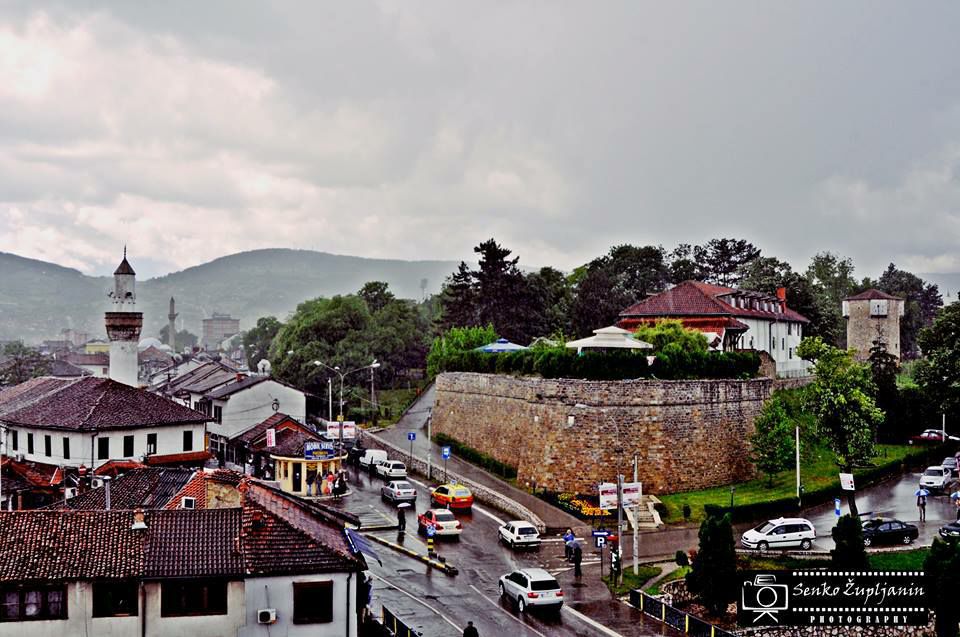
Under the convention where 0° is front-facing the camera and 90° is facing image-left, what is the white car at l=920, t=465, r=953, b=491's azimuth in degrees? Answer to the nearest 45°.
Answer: approximately 45°

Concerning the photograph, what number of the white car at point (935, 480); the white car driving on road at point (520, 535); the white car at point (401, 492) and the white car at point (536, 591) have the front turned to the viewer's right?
0

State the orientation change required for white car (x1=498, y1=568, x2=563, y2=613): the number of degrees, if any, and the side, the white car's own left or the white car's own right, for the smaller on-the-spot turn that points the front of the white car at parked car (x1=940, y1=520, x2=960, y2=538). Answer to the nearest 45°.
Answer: approximately 90° to the white car's own right

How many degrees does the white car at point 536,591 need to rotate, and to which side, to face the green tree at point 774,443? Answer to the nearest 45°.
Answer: approximately 90° to its right

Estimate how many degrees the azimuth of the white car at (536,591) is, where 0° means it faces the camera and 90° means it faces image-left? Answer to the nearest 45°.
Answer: approximately 135°

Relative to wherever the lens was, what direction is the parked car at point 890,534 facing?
facing to the left of the viewer

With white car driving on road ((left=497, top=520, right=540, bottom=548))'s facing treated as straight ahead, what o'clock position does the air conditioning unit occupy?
The air conditioning unit is roughly at 8 o'clock from the white car driving on road.

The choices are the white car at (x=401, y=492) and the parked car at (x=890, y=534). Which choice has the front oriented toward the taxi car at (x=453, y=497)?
the parked car

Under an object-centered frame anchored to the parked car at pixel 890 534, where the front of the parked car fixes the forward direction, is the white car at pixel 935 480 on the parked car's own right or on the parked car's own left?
on the parked car's own right

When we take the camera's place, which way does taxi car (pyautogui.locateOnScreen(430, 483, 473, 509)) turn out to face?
facing away from the viewer and to the left of the viewer

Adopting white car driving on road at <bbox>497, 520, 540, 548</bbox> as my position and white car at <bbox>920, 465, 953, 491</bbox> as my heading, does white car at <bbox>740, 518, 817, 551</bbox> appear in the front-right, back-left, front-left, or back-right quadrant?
front-right

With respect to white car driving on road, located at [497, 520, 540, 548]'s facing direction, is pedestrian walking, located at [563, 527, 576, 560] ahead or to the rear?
to the rear

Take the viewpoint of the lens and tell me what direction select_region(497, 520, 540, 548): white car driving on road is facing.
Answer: facing away from the viewer and to the left of the viewer

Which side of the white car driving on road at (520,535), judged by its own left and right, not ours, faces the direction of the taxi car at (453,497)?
front

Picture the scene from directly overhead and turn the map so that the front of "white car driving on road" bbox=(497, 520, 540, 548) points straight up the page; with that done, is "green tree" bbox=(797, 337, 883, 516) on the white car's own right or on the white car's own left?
on the white car's own right

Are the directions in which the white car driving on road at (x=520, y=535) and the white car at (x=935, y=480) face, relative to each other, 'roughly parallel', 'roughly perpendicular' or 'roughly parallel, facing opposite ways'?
roughly perpendicular

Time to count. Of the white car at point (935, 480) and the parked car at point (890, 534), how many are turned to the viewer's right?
0
